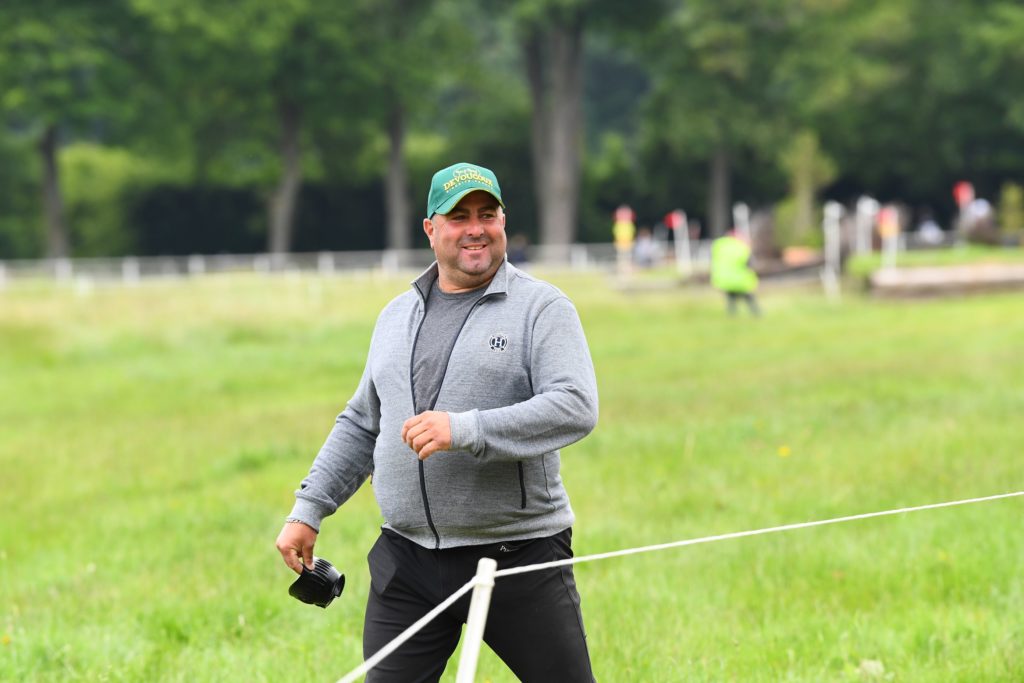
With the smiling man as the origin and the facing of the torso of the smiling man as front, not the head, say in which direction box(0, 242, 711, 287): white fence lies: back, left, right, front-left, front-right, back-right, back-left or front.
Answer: back-right

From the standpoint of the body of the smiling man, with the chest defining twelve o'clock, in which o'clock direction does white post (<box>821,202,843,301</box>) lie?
The white post is roughly at 5 o'clock from the smiling man.

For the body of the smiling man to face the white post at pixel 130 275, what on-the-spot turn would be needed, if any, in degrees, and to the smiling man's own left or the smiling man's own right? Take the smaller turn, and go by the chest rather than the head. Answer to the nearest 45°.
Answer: approximately 135° to the smiling man's own right

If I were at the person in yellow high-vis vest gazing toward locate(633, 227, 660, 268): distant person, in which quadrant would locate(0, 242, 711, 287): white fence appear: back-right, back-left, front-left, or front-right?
front-left

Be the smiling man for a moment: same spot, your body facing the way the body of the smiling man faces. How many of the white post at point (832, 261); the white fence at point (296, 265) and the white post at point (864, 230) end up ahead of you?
0

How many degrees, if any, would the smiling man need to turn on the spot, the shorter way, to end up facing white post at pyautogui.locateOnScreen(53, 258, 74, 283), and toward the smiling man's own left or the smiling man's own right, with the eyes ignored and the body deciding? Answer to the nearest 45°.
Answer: approximately 135° to the smiling man's own right

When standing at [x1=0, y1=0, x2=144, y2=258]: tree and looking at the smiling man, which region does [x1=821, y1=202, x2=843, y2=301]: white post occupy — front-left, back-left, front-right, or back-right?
front-left

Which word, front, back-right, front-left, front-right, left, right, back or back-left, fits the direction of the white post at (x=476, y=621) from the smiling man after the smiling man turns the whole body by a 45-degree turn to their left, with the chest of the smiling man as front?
front

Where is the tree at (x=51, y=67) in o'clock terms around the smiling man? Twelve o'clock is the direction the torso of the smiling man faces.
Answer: The tree is roughly at 4 o'clock from the smiling man.

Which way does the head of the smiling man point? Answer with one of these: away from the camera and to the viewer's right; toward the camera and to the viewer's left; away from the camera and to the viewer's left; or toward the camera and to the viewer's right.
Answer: toward the camera and to the viewer's right

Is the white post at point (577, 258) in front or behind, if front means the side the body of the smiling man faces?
behind

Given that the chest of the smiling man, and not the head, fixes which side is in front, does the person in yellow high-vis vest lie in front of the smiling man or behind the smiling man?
behind

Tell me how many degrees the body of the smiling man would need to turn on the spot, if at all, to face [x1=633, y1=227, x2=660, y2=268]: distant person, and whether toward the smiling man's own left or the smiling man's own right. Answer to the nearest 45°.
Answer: approximately 135° to the smiling man's own right
